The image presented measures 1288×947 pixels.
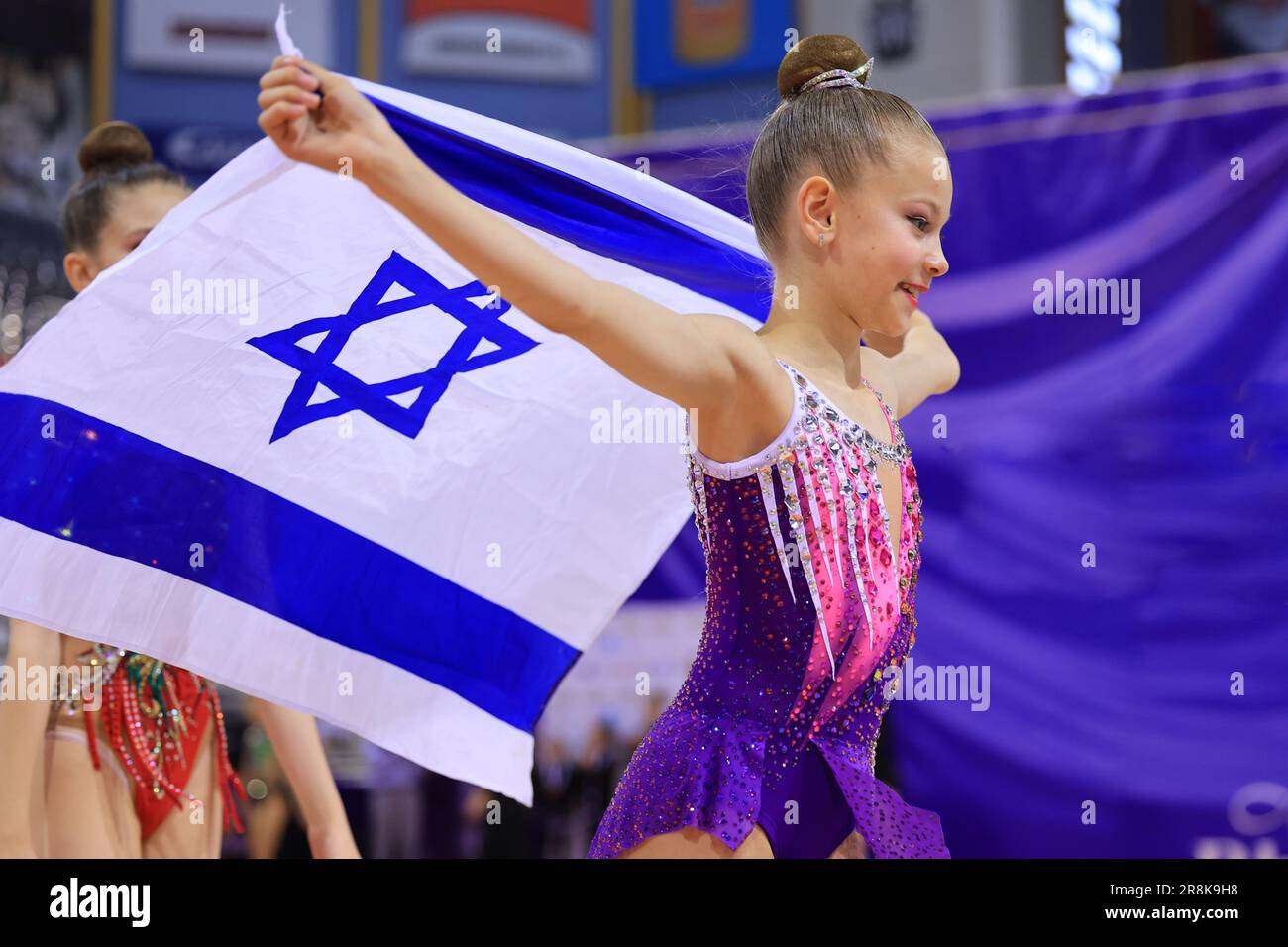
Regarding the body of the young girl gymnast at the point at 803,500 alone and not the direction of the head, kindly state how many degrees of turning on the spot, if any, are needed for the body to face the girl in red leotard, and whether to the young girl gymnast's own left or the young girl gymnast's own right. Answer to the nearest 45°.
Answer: approximately 180°

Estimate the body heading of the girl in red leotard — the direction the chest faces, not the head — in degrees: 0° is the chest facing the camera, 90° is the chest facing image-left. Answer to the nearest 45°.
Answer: approximately 315°

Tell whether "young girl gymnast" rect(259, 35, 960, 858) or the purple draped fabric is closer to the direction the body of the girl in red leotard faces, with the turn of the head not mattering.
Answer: the young girl gymnast

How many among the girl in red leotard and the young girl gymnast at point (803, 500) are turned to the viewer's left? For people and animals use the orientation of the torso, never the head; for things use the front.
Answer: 0

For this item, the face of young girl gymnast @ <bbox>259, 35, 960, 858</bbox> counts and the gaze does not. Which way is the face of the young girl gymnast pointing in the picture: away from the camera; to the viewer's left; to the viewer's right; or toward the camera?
to the viewer's right
